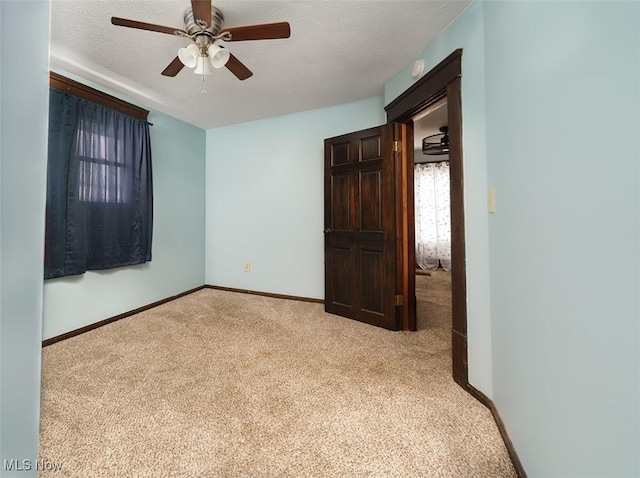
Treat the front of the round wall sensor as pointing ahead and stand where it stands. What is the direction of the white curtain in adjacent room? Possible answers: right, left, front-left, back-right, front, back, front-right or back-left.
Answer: back-right

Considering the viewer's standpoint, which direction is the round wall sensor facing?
facing the viewer and to the left of the viewer

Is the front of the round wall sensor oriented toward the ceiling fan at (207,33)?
yes
